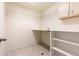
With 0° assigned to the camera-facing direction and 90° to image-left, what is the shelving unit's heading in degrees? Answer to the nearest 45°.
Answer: approximately 45°
